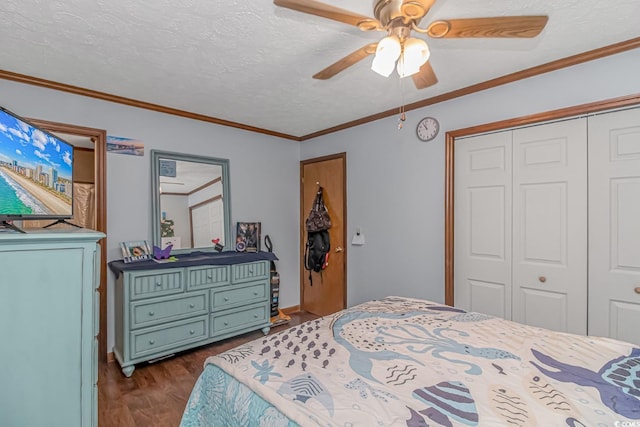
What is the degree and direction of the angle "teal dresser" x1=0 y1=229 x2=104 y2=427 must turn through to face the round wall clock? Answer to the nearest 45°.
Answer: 0° — it already faces it

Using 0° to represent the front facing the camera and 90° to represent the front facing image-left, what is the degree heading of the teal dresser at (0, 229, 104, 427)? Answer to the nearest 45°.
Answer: approximately 270°

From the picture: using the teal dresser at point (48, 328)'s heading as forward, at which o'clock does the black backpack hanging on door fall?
The black backpack hanging on door is roughly at 11 o'clock from the teal dresser.

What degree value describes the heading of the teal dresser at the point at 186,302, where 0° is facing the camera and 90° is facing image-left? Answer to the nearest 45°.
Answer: approximately 315°

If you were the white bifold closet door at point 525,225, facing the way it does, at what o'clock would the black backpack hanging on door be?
The black backpack hanging on door is roughly at 2 o'clock from the white bifold closet door.

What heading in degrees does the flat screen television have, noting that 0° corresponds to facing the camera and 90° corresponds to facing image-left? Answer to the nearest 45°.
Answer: approximately 315°

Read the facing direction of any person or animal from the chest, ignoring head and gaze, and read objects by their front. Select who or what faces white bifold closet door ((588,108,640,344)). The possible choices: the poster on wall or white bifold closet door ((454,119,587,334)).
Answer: the poster on wall

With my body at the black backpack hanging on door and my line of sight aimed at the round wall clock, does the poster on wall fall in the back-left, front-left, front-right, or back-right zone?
back-right

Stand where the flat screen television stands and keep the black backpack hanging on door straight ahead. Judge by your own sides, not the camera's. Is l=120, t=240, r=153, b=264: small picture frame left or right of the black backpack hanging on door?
left
